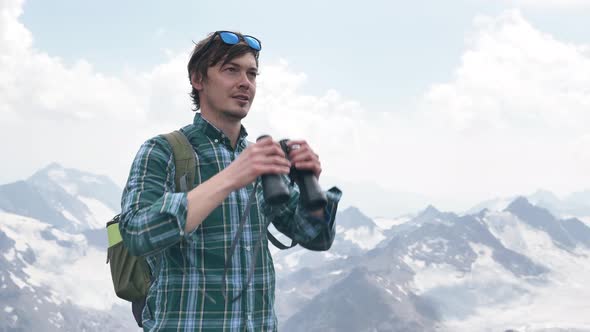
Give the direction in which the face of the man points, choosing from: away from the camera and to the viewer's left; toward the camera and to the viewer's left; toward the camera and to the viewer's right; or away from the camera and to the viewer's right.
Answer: toward the camera and to the viewer's right

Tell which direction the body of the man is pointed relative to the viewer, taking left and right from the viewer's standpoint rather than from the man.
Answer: facing the viewer and to the right of the viewer
